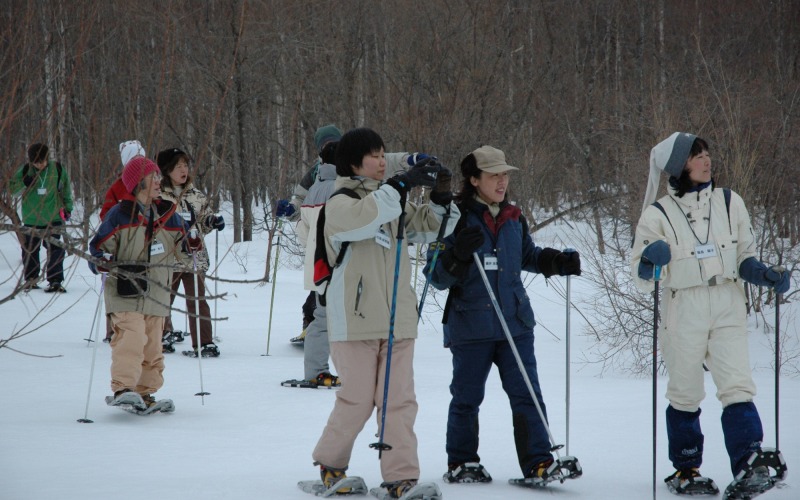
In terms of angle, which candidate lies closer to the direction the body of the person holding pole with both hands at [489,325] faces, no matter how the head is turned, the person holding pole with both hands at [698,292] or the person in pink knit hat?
the person holding pole with both hands

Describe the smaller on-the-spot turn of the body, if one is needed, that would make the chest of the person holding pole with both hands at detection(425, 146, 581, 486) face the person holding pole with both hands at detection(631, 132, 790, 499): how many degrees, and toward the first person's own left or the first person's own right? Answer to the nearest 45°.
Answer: approximately 45° to the first person's own left

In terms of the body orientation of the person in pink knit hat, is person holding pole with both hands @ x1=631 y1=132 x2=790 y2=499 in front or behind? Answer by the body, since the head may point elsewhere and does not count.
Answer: in front

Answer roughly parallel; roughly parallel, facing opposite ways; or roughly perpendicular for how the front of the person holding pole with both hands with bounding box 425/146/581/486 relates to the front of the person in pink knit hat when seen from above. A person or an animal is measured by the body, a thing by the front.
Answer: roughly parallel

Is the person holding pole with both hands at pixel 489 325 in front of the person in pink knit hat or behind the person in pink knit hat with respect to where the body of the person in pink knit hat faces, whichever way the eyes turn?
in front

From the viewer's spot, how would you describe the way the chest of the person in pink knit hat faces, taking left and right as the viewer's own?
facing the viewer and to the right of the viewer

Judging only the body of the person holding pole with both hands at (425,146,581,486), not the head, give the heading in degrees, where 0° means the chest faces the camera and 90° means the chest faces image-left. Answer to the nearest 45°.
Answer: approximately 315°

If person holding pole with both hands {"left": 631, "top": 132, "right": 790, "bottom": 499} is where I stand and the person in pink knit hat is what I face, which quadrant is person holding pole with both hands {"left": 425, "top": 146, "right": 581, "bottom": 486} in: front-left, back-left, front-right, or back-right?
front-left

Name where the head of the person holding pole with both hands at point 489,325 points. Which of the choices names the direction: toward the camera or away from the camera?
toward the camera

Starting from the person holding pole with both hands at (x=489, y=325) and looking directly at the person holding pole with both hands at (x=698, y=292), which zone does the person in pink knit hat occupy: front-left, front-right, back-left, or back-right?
back-left

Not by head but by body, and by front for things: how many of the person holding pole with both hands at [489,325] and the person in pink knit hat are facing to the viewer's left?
0

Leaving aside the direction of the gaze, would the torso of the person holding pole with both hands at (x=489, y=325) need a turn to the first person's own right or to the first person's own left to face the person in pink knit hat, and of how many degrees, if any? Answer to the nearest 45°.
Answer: approximately 180°
